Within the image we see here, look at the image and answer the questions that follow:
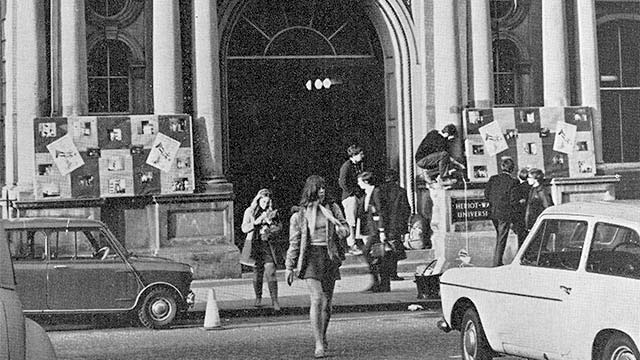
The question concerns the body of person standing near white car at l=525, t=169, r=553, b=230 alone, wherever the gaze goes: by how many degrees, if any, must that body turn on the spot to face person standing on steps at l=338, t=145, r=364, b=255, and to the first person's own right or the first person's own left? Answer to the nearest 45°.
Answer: approximately 45° to the first person's own right

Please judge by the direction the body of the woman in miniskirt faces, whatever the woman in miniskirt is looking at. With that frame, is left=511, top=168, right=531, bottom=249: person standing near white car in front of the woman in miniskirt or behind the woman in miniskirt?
behind

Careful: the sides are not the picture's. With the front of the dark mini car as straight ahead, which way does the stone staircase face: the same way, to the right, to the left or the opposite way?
to the right

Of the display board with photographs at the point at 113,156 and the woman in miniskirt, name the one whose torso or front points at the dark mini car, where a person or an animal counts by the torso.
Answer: the display board with photographs

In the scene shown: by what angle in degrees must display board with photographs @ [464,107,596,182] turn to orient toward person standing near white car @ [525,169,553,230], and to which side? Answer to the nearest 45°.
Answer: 0° — it already faces them

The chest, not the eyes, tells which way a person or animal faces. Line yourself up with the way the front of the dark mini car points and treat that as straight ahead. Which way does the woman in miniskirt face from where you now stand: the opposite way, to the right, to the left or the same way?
to the right

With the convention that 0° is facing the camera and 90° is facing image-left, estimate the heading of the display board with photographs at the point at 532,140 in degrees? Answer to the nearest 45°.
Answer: approximately 0°
